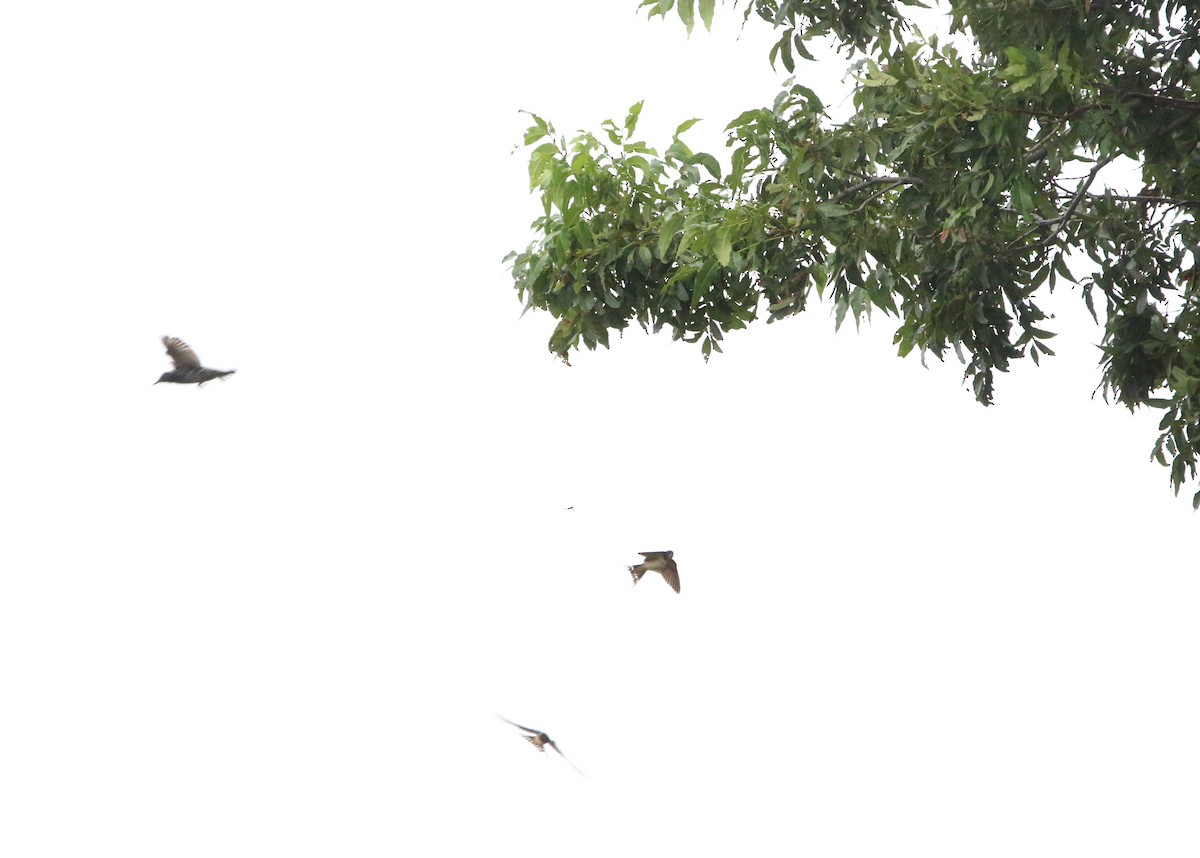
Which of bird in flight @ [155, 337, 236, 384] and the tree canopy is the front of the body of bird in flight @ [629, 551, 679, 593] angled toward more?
the tree canopy

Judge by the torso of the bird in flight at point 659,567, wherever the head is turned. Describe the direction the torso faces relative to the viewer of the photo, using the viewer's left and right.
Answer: facing to the right of the viewer
